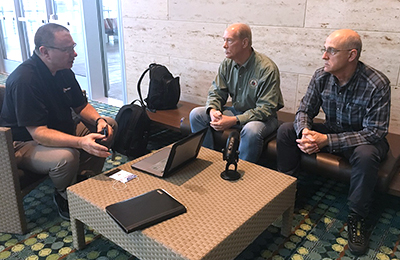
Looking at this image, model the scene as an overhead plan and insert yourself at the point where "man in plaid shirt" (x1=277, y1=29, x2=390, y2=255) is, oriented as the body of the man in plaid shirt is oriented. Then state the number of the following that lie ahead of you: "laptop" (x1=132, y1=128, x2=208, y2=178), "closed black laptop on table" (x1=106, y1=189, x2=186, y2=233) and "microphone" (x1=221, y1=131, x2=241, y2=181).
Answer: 3

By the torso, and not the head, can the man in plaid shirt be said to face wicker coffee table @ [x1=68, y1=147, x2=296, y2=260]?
yes

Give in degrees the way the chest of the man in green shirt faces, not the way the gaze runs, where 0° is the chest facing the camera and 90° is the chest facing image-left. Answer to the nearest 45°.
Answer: approximately 45°

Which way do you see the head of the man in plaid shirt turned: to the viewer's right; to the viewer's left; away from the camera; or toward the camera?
to the viewer's left

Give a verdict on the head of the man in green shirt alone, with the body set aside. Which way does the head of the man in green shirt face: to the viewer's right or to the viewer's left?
to the viewer's left

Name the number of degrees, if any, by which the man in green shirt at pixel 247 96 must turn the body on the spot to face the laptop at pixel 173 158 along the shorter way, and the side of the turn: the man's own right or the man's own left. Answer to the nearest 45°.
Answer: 0° — they already face it

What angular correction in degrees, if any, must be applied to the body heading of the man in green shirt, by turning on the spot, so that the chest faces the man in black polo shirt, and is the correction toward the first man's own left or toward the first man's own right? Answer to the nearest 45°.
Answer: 0° — they already face them

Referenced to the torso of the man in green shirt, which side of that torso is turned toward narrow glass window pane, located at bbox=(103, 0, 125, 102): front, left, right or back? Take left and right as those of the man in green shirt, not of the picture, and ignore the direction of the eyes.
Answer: right

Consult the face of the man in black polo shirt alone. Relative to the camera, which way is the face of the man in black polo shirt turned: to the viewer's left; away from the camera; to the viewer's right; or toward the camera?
to the viewer's right
